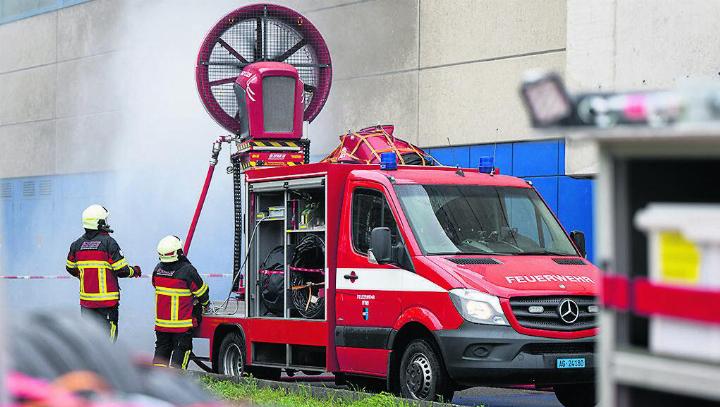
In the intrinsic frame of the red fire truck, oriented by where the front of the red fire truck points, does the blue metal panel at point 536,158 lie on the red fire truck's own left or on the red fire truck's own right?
on the red fire truck's own left

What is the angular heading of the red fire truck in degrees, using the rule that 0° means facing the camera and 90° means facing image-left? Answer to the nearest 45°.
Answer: approximately 315°

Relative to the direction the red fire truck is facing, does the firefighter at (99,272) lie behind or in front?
behind

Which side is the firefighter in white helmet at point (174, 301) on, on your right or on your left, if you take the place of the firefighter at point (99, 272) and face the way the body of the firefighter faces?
on your right

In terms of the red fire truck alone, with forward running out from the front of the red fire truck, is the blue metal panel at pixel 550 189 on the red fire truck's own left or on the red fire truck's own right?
on the red fire truck's own left

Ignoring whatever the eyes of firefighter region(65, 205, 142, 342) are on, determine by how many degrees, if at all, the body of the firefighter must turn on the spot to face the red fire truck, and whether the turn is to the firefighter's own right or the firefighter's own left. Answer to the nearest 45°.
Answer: approximately 90° to the firefighter's own right
